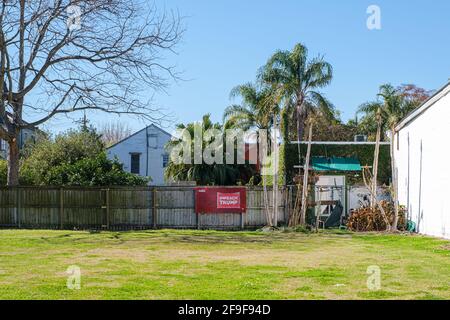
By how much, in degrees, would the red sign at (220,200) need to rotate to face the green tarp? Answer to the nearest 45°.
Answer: approximately 135° to its left

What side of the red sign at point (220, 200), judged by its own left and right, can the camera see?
front

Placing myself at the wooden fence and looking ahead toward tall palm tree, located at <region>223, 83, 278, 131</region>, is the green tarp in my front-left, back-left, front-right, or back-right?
front-right

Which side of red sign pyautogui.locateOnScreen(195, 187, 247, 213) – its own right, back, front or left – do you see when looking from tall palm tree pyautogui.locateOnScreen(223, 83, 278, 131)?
back
